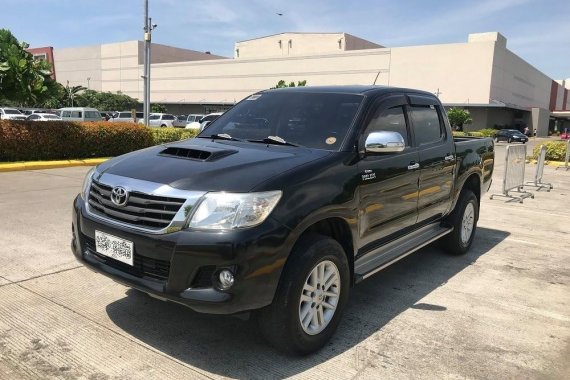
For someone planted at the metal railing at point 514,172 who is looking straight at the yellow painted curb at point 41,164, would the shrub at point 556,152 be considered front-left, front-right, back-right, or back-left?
back-right

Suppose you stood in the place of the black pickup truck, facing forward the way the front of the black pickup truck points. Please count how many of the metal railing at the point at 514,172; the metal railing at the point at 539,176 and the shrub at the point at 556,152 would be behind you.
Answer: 3

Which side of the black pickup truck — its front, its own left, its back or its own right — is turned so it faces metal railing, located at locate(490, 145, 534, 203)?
back

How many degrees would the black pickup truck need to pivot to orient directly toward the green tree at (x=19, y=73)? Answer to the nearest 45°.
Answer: approximately 90° to its right

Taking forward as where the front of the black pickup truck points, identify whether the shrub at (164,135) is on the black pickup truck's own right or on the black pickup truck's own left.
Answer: on the black pickup truck's own right

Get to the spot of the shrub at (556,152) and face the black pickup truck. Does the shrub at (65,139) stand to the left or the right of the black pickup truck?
right

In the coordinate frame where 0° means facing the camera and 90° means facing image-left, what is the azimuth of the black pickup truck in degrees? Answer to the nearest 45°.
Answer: approximately 45°

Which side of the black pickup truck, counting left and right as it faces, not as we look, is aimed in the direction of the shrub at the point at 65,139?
right

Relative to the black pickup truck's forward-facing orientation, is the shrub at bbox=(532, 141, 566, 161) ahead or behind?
behind

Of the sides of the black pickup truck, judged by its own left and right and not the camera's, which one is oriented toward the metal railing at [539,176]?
back
